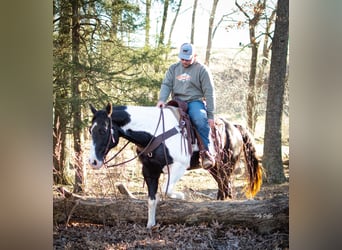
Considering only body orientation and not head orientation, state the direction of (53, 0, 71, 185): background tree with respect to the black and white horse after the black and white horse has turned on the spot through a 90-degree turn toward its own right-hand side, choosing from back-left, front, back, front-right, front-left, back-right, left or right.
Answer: front-left

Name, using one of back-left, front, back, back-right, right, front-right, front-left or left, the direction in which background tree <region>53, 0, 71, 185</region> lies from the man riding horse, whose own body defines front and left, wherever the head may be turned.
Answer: front-right

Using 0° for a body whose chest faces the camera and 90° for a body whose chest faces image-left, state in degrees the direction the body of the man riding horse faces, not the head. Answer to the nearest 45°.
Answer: approximately 45°

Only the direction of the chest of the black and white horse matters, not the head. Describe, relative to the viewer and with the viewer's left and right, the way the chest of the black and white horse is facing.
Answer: facing the viewer and to the left of the viewer
